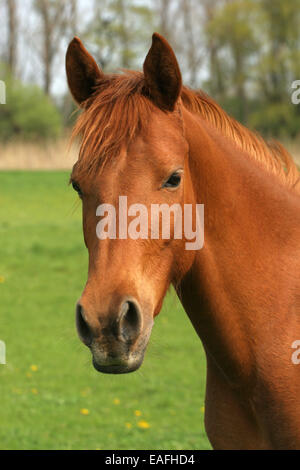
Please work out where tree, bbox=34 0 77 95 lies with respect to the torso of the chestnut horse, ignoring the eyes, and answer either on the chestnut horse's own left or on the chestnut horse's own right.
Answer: on the chestnut horse's own right

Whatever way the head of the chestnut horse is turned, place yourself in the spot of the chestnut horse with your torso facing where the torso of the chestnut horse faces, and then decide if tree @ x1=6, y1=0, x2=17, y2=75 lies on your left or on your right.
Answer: on your right

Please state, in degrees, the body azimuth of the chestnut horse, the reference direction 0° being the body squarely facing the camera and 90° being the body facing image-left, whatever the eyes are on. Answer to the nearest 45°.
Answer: approximately 45°
